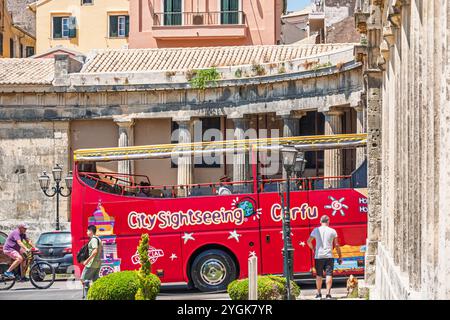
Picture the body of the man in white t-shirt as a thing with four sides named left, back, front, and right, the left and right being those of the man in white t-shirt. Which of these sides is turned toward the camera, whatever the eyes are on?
back

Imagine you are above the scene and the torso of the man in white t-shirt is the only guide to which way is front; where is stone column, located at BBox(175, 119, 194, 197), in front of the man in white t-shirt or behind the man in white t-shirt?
in front

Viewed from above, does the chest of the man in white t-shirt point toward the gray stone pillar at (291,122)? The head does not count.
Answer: yes

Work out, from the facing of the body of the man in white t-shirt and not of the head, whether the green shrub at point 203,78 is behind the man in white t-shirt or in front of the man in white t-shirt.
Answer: in front

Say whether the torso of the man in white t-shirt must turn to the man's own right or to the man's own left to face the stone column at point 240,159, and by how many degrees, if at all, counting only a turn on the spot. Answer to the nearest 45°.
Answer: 0° — they already face it

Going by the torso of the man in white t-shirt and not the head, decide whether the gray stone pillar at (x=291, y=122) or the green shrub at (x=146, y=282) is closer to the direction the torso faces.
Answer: the gray stone pillar

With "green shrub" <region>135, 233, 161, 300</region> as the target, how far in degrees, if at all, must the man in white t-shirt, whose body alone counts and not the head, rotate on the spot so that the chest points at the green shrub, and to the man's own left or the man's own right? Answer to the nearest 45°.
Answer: approximately 135° to the man's own left

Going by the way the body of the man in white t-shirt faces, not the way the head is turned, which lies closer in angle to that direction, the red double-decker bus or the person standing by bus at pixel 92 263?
the red double-decker bus

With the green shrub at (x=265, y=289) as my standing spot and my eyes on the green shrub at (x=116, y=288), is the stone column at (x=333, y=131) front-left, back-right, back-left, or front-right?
back-right

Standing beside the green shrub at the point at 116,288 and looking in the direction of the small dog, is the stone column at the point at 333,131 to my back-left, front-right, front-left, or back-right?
front-left

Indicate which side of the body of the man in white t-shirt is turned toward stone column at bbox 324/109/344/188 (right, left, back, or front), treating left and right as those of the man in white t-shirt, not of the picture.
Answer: front
